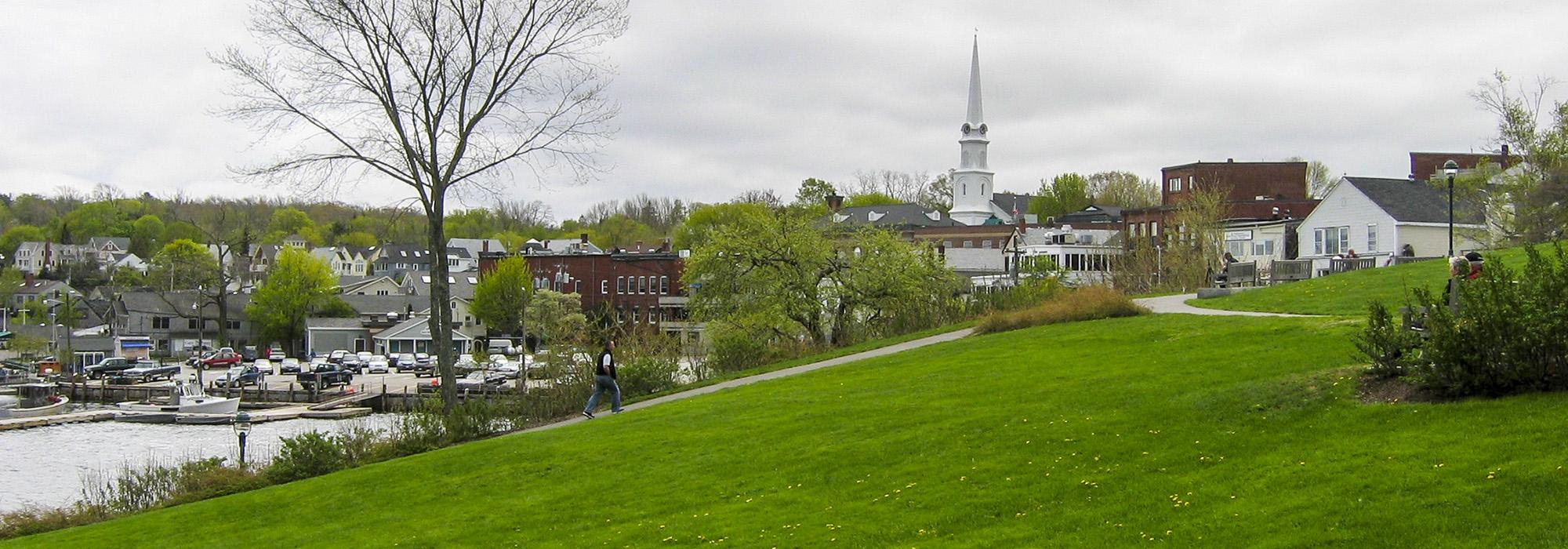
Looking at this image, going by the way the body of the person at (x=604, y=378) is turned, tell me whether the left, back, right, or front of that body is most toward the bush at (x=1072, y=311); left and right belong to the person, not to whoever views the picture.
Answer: front

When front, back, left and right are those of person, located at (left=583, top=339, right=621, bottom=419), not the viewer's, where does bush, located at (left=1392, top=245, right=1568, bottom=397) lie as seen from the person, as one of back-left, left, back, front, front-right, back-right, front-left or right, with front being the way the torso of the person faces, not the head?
front-right

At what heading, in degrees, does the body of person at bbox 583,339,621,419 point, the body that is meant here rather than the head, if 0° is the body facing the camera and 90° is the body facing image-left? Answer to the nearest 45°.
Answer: approximately 270°

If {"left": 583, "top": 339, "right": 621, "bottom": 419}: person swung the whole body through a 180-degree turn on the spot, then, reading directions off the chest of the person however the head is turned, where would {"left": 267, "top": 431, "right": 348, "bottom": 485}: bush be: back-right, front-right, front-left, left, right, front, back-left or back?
front

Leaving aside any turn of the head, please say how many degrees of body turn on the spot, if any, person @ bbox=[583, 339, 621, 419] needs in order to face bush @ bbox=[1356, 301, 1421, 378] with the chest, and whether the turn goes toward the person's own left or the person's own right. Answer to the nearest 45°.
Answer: approximately 45° to the person's own right
